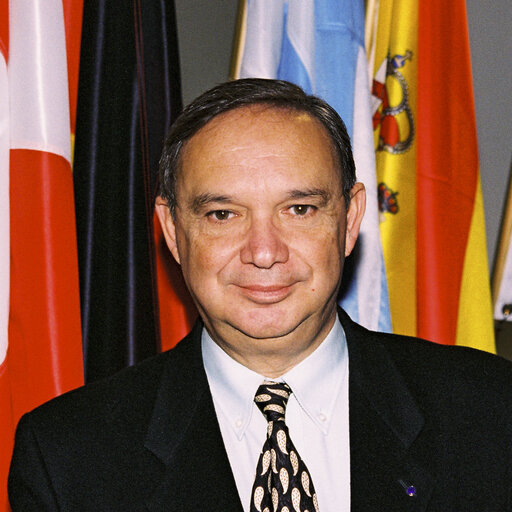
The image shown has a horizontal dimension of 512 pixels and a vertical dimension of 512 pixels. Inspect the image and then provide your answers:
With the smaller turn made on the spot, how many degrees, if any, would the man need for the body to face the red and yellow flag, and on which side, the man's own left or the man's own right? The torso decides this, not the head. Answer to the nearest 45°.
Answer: approximately 135° to the man's own left

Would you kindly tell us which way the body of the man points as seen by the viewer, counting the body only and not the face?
toward the camera

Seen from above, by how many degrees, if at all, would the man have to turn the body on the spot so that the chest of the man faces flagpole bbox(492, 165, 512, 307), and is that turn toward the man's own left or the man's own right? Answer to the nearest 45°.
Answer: approximately 135° to the man's own left

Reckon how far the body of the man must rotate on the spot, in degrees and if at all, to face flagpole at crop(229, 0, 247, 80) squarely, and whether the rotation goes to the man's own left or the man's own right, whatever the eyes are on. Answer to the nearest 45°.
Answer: approximately 180°

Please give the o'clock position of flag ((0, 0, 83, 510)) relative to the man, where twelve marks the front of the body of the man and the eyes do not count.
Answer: The flag is roughly at 4 o'clock from the man.

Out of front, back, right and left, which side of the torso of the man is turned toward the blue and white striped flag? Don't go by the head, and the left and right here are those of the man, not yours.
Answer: back

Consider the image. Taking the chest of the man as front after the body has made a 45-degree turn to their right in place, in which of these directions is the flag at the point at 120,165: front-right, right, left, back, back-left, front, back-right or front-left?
right
